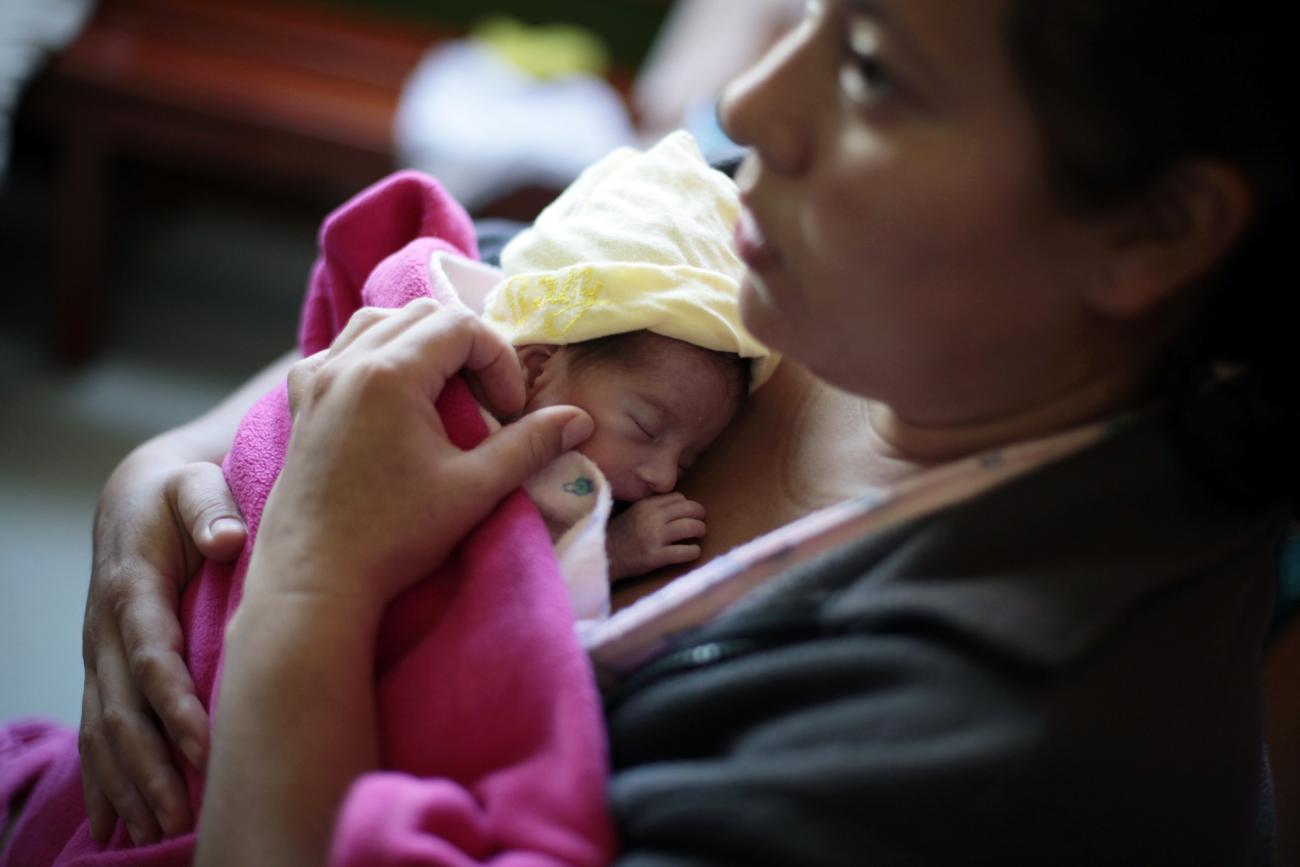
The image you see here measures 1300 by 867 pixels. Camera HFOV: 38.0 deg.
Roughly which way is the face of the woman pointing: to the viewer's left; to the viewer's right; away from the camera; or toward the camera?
to the viewer's left

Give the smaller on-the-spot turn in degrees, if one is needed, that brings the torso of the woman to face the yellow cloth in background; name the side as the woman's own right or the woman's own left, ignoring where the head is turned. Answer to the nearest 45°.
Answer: approximately 90° to the woman's own right

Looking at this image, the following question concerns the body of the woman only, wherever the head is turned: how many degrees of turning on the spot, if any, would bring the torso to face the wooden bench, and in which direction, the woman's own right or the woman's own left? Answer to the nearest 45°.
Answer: approximately 45° to the woman's own right

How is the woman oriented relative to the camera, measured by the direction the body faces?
to the viewer's left
